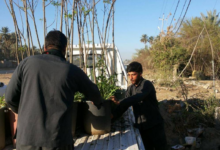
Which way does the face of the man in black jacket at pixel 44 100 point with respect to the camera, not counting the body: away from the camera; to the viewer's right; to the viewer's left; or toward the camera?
away from the camera

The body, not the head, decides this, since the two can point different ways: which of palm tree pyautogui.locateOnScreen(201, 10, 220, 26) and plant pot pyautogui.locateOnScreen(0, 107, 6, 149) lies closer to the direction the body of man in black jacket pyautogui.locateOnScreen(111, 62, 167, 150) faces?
the plant pot

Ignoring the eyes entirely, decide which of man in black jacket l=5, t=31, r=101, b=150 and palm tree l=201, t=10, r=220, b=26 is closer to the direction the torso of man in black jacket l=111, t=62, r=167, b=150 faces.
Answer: the man in black jacket

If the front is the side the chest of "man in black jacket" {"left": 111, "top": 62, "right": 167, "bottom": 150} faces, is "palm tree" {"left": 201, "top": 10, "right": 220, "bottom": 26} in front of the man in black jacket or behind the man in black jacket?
behind

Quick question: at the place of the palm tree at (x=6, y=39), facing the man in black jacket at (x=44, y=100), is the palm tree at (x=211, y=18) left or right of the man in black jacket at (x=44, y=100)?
left

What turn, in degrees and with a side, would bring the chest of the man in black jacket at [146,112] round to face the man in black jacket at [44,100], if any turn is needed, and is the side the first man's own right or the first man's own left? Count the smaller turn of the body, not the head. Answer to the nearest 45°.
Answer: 0° — they already face them

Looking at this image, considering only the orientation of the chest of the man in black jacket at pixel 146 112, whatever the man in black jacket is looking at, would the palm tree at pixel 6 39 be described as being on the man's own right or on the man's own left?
on the man's own right

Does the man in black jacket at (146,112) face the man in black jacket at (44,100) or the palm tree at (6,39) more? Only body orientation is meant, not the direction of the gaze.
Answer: the man in black jacket

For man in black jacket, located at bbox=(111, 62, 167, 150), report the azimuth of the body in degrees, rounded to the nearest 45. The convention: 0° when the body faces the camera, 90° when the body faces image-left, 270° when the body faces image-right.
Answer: approximately 45°
